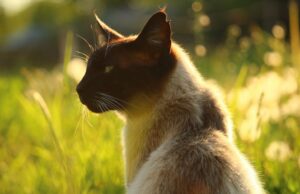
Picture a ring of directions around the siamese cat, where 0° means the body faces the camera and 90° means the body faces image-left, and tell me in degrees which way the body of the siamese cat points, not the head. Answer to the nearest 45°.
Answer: approximately 90°
